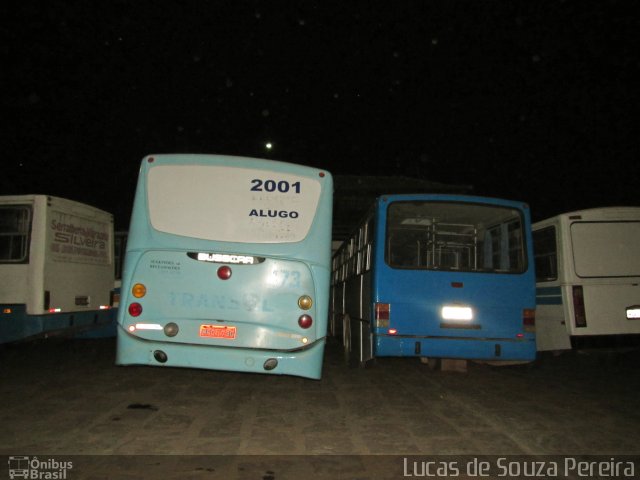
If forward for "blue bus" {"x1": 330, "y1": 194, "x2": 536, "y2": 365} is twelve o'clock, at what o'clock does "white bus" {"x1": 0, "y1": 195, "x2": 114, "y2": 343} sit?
The white bus is roughly at 9 o'clock from the blue bus.

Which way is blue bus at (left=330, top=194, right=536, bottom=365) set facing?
away from the camera

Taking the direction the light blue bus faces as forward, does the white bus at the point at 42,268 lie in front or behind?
in front

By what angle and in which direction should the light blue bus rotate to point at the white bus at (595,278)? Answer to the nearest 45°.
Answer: approximately 90° to its right

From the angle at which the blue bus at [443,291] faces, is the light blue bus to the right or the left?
on its left

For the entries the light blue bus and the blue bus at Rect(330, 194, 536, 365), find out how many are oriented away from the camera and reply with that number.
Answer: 2

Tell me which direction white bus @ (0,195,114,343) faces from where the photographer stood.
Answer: facing away from the viewer and to the left of the viewer

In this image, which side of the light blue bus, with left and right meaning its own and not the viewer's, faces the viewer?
back
